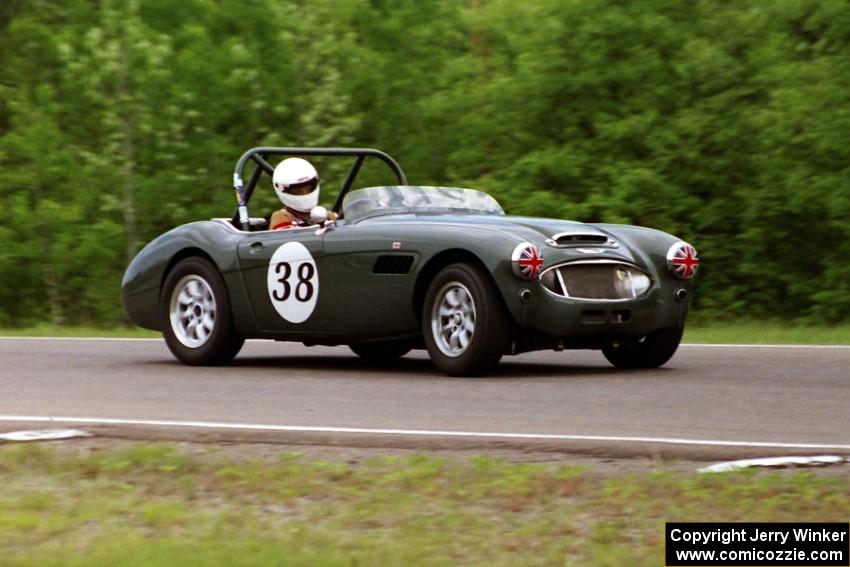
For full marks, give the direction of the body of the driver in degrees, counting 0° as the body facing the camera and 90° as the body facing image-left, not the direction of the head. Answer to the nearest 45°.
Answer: approximately 315°

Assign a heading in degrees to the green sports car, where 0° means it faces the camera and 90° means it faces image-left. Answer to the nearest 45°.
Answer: approximately 315°
